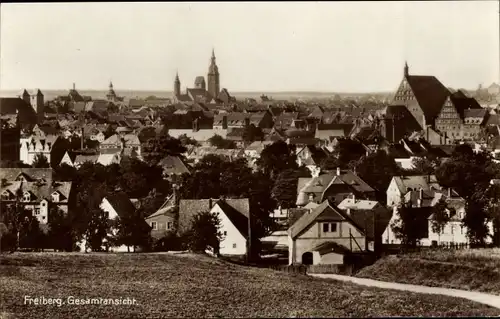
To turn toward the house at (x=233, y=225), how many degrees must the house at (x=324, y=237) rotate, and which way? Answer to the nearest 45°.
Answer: approximately 90° to its right

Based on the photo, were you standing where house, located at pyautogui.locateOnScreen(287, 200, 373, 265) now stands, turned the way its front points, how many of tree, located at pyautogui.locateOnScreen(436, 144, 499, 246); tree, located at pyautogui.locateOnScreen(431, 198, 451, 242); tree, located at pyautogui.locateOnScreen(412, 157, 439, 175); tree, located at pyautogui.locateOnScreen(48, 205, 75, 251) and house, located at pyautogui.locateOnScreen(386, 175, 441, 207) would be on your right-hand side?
1

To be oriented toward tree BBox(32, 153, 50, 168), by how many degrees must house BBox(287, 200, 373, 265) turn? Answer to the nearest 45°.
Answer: approximately 90° to its right

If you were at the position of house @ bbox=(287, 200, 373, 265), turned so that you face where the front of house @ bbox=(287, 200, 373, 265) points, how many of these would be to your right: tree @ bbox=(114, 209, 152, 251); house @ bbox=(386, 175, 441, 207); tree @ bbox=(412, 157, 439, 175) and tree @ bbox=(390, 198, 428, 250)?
1

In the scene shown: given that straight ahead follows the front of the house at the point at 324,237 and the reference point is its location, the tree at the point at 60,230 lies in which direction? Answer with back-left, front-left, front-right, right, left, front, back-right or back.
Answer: right

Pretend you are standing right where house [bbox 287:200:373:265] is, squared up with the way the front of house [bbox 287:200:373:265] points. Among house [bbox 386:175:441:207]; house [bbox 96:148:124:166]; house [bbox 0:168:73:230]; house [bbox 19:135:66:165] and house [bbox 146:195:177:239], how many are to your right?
4

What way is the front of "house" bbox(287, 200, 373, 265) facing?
toward the camera

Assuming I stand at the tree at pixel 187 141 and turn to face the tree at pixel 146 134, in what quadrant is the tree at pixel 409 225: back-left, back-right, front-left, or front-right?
back-left

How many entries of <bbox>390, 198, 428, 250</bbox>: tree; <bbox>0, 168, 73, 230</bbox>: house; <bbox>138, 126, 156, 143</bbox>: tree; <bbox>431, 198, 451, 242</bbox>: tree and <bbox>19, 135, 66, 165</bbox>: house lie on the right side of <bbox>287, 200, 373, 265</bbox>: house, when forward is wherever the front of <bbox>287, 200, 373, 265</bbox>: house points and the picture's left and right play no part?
3

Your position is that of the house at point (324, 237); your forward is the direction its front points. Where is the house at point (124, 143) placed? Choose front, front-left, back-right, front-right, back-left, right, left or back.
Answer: right

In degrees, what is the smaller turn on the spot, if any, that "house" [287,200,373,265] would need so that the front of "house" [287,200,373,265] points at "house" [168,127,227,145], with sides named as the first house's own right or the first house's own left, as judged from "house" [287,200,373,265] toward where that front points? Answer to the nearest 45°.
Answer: approximately 135° to the first house's own right
